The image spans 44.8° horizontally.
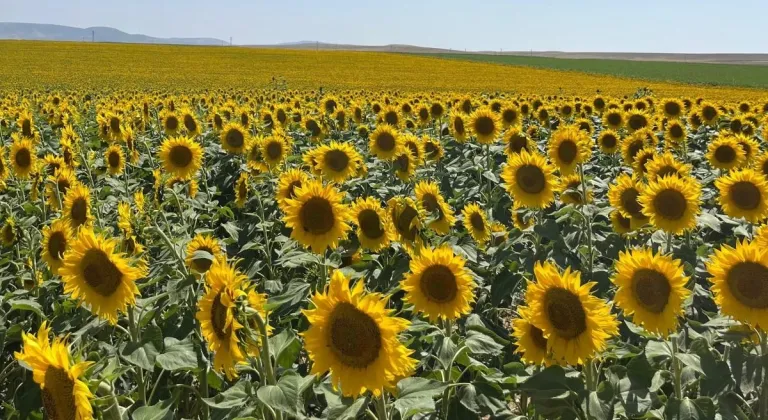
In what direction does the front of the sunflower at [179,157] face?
toward the camera

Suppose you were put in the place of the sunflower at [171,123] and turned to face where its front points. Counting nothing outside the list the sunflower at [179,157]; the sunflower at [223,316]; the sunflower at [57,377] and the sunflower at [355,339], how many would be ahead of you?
4

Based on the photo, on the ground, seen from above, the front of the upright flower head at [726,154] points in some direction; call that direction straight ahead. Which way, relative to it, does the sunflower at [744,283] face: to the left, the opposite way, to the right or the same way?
the same way

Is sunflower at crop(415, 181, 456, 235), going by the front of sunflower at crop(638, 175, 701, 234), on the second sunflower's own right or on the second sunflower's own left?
on the second sunflower's own right

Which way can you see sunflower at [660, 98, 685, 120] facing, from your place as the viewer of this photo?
facing the viewer

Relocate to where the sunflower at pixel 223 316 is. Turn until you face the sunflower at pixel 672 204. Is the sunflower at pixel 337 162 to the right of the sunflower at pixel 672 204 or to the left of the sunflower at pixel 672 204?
left

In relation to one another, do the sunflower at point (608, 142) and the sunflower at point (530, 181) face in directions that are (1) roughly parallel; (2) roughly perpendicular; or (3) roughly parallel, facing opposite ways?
roughly parallel

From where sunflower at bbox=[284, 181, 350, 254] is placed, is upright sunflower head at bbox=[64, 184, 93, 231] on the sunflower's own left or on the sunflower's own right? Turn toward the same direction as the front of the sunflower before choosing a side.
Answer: on the sunflower's own right

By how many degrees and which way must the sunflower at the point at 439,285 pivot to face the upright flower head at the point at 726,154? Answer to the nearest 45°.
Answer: approximately 135° to its left

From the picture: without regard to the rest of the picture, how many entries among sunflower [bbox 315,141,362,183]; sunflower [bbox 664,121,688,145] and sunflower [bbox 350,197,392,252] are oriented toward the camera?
3

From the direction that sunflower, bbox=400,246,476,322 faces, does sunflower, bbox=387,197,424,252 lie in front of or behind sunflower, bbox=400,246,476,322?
behind

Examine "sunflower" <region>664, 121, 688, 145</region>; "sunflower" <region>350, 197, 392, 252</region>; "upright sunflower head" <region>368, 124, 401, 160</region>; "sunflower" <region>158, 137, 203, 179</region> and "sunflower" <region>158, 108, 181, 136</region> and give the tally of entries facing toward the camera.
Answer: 5

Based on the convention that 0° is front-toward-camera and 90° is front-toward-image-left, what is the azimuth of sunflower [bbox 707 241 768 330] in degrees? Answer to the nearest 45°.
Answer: approximately 0°

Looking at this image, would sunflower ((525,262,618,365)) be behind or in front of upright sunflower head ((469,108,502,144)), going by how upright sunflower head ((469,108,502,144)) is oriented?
in front

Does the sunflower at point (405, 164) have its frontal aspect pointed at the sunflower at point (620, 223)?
no

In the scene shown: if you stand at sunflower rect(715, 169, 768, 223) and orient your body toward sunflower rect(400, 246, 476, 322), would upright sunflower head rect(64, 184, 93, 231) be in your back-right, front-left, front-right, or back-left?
front-right

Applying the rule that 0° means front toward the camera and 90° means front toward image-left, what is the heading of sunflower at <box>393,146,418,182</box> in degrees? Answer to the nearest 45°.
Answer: approximately 45°
